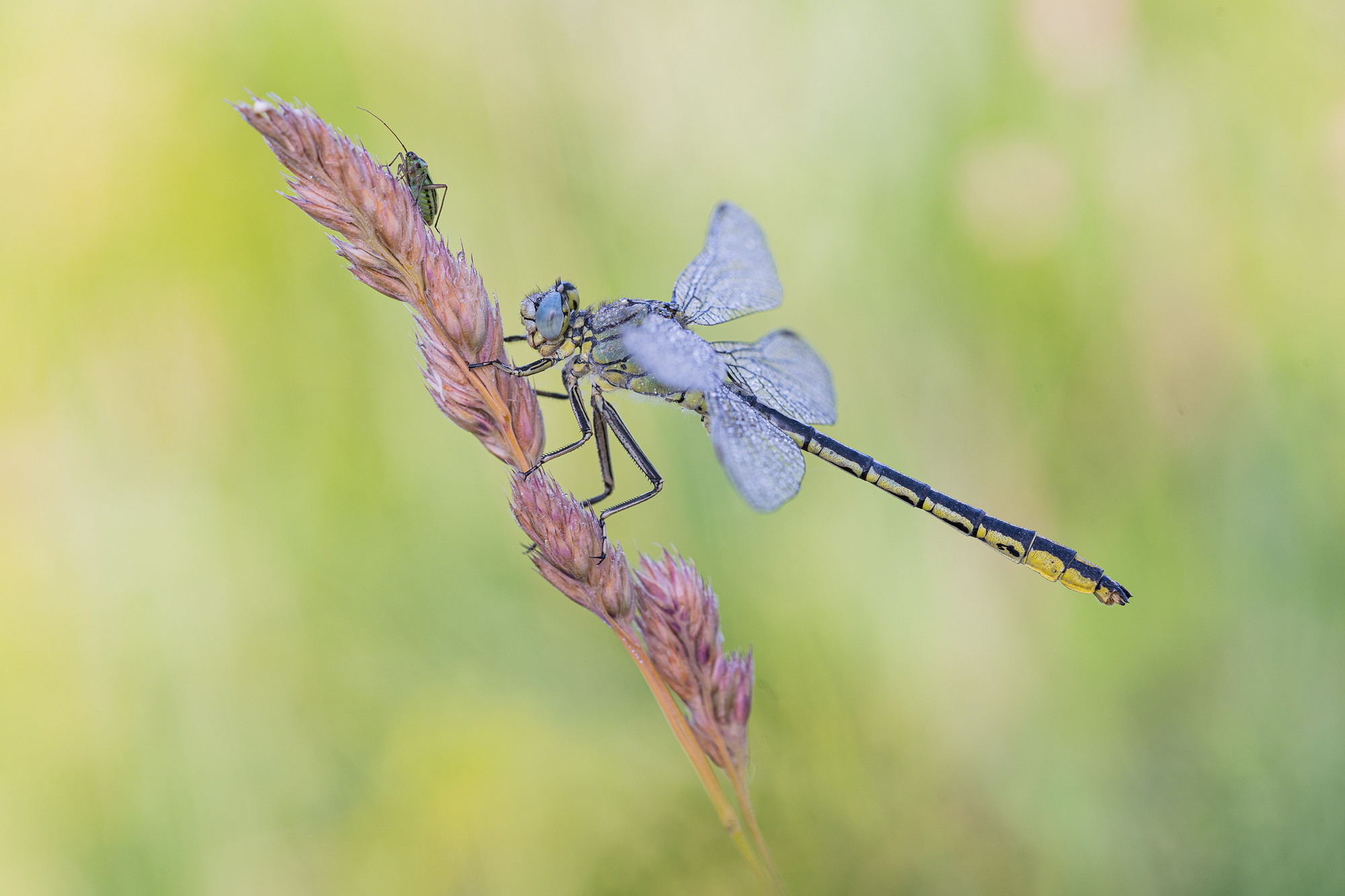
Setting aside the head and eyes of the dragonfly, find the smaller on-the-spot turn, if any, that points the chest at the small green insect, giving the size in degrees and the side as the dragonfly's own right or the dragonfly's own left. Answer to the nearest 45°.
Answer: approximately 45° to the dragonfly's own left

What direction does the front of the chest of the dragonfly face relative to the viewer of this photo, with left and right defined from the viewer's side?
facing to the left of the viewer
